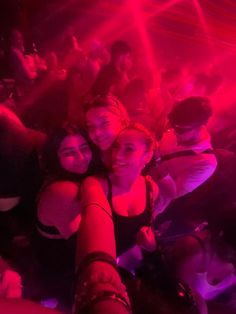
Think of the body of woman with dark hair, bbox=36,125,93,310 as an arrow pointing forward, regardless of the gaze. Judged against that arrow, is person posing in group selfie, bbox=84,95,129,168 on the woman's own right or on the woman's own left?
on the woman's own left

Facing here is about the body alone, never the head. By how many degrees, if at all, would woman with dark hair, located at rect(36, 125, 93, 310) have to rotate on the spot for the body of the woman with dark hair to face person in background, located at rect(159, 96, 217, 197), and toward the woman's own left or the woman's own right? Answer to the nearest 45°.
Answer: approximately 90° to the woman's own left

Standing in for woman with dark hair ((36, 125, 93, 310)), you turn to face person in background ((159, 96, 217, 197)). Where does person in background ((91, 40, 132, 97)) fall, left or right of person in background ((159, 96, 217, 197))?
left

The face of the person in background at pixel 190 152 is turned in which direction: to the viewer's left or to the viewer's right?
to the viewer's left
